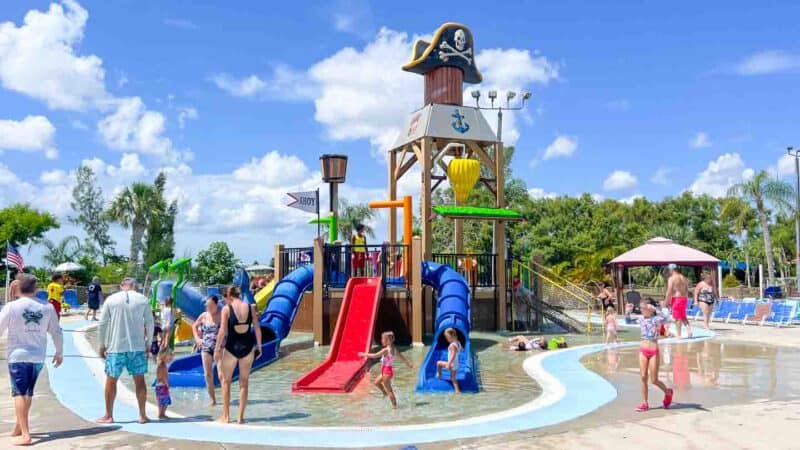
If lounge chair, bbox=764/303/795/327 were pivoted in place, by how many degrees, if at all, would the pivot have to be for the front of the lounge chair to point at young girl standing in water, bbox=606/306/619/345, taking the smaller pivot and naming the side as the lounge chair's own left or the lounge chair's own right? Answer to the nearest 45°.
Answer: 0° — it already faces them

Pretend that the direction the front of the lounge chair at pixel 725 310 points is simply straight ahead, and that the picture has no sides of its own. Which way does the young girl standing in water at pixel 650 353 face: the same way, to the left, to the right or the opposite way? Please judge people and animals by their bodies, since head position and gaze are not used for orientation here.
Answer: the same way

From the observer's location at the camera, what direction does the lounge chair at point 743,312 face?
facing the viewer and to the left of the viewer

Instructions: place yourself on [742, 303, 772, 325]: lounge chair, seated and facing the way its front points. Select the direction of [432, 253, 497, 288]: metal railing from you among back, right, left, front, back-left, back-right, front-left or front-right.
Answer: front

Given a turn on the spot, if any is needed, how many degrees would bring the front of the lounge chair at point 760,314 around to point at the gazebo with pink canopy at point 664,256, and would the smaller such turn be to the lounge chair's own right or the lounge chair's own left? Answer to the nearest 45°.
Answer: approximately 90° to the lounge chair's own right

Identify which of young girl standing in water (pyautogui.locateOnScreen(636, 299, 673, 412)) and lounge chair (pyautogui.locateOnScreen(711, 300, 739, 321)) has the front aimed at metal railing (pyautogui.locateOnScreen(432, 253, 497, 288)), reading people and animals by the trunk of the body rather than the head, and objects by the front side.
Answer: the lounge chair

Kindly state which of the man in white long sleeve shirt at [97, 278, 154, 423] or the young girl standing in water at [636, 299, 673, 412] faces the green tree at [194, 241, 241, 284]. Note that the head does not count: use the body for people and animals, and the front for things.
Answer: the man in white long sleeve shirt

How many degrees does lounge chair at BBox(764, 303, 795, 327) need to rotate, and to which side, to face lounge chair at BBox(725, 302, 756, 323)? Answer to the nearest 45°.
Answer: approximately 90° to its right

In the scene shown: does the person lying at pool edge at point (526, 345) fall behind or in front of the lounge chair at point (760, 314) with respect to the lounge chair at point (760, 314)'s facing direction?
in front

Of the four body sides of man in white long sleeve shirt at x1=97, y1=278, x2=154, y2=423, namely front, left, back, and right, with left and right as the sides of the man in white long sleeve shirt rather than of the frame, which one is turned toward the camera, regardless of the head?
back

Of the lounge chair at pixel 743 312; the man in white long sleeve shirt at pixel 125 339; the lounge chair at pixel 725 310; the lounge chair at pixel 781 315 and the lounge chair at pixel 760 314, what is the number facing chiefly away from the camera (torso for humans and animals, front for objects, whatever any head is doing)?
1

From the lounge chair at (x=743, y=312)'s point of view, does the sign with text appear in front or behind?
in front

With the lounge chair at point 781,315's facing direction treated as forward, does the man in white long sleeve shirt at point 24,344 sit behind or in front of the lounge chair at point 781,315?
in front

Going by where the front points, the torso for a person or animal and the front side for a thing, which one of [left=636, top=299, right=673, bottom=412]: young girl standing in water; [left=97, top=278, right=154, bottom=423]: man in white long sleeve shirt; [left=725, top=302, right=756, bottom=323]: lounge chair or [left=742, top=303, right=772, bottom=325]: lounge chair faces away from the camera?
the man in white long sleeve shirt
